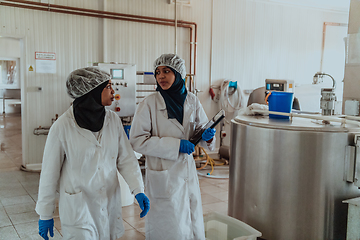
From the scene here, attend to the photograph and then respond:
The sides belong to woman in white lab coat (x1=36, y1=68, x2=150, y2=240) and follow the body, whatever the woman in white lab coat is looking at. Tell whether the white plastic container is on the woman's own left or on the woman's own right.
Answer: on the woman's own left

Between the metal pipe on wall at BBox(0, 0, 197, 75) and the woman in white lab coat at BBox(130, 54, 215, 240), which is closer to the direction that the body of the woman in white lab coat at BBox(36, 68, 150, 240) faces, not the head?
the woman in white lab coat

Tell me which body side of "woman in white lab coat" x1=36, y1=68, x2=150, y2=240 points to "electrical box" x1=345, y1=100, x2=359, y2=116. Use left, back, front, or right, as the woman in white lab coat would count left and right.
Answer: left

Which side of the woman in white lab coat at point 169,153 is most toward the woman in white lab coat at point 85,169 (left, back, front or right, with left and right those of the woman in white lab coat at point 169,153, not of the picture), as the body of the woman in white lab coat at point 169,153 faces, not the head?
right

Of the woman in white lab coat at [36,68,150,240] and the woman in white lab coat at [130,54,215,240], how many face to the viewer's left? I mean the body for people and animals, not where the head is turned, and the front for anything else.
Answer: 0

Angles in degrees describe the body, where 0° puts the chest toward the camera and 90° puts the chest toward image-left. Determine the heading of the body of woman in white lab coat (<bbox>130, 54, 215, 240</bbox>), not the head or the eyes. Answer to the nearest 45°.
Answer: approximately 315°

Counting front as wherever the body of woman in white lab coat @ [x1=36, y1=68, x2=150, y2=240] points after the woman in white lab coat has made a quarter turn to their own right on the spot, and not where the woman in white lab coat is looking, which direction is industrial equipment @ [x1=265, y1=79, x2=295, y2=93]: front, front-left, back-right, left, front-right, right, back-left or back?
back

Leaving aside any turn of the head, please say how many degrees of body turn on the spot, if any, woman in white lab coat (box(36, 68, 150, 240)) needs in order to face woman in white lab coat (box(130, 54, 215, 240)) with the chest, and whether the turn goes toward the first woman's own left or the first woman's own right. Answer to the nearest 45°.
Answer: approximately 90° to the first woman's own left

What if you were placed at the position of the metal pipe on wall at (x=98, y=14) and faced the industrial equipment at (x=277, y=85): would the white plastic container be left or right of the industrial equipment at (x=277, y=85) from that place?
right

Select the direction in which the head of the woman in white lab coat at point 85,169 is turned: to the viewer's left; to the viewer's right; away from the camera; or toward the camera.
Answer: to the viewer's right
